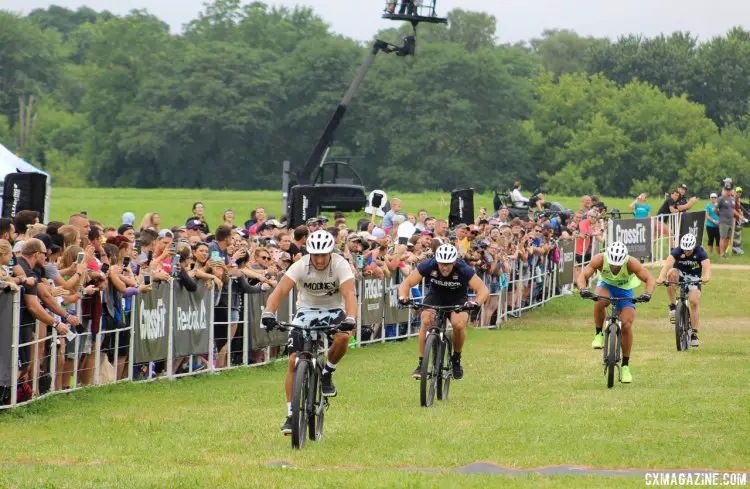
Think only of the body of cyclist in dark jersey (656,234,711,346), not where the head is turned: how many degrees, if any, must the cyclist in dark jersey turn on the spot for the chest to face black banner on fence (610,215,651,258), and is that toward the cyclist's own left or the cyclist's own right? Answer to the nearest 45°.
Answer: approximately 180°

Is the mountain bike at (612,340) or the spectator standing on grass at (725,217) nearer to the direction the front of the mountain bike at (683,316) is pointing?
the mountain bike

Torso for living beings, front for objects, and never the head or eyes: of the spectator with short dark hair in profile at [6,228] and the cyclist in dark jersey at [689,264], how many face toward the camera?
1

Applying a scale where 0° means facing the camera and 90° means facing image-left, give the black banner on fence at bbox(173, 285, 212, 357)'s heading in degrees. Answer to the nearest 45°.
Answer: approximately 315°

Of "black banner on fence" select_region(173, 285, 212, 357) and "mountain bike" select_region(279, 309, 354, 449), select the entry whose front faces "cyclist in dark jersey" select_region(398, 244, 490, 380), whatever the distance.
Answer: the black banner on fence

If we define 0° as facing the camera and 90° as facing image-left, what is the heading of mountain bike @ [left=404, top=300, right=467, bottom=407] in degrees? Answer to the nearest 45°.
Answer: approximately 0°

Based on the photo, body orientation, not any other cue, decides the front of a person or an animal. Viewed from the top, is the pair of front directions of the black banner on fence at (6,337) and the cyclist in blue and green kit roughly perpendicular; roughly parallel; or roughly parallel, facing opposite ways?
roughly perpendicular

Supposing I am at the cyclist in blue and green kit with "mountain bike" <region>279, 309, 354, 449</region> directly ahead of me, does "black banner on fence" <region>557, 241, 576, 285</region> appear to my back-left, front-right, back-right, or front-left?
back-right

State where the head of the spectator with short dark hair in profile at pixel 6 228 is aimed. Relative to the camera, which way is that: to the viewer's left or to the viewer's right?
to the viewer's right
